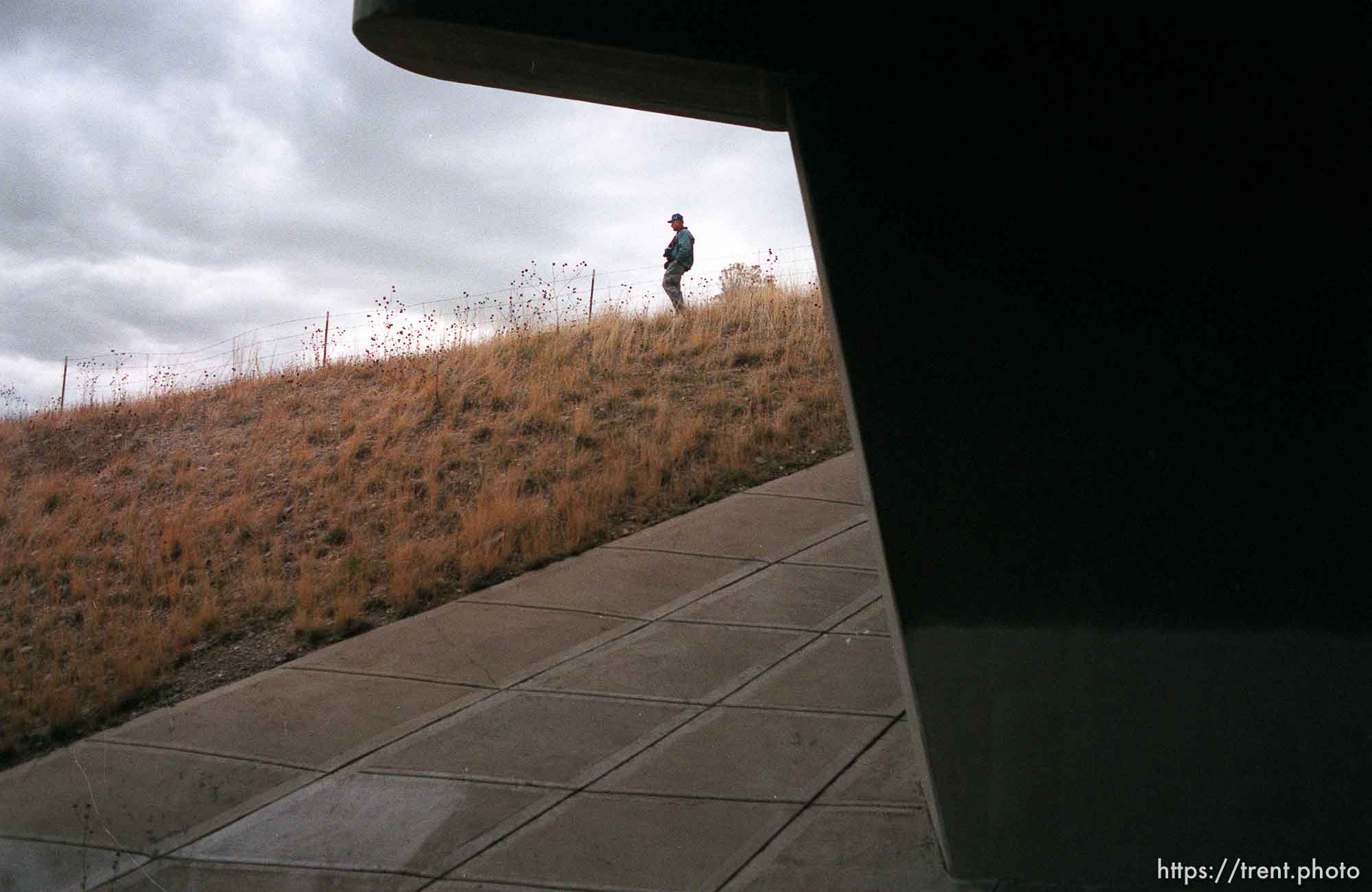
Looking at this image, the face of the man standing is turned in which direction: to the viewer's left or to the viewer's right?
to the viewer's left

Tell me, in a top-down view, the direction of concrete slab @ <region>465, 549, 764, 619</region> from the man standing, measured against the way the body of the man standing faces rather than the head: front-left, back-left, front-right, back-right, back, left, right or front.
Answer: left

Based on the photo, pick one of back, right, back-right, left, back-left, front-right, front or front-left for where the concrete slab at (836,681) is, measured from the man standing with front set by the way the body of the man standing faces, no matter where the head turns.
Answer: left

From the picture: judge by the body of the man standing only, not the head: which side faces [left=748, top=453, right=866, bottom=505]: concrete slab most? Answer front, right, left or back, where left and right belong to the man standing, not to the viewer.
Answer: left

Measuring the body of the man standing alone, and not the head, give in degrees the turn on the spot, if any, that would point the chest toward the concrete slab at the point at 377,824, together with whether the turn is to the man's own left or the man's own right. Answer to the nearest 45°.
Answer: approximately 90° to the man's own left

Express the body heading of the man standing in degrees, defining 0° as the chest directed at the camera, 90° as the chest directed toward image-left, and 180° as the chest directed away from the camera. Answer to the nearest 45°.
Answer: approximately 90°

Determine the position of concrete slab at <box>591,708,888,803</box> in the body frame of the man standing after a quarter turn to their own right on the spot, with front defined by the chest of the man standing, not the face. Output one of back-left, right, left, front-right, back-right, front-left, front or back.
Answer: back

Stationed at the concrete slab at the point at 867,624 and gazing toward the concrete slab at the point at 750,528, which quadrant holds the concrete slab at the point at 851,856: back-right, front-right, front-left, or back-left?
back-left

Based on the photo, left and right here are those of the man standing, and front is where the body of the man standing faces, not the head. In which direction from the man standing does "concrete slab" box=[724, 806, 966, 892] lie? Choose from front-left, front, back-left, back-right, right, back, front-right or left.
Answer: left

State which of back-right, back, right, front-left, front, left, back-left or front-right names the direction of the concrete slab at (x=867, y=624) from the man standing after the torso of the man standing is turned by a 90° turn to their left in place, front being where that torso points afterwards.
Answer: front

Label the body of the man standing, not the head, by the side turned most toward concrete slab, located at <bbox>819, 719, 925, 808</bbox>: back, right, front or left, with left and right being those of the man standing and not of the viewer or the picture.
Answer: left

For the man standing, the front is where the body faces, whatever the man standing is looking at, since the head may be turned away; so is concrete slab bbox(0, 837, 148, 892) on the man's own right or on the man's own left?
on the man's own left

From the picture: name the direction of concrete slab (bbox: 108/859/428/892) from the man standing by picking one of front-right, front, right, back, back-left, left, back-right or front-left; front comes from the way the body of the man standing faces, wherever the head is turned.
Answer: left

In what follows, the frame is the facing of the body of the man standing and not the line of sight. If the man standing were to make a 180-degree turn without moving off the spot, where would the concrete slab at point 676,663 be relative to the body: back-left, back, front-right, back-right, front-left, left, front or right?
right

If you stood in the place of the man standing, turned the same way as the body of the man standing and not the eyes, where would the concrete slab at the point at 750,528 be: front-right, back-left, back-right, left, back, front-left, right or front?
left
